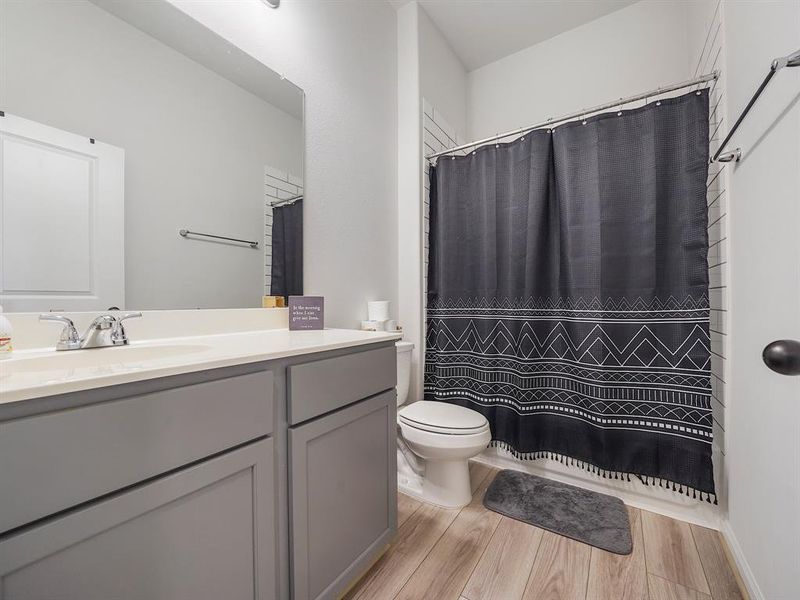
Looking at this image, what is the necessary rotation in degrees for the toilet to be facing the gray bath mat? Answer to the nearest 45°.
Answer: approximately 45° to its left

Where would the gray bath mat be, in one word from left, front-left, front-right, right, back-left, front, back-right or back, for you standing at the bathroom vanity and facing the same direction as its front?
front-left

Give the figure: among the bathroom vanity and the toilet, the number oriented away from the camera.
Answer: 0

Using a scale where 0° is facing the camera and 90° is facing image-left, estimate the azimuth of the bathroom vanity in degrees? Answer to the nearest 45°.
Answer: approximately 315°

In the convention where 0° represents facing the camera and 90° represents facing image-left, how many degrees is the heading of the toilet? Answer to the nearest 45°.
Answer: approximately 315°

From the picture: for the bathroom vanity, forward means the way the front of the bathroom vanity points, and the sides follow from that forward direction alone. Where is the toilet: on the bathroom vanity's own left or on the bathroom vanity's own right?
on the bathroom vanity's own left

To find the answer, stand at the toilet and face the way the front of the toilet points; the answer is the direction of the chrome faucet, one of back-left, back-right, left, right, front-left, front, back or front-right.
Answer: right
